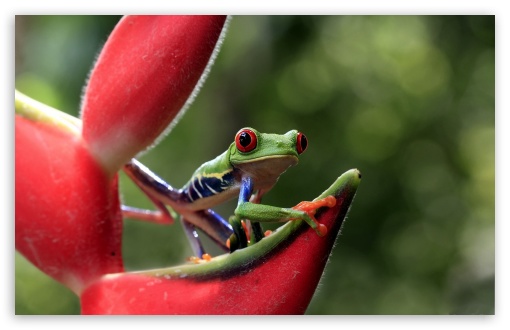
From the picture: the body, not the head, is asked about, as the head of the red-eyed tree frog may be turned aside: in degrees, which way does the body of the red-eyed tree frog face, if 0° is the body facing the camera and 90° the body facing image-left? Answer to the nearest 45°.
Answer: approximately 315°
